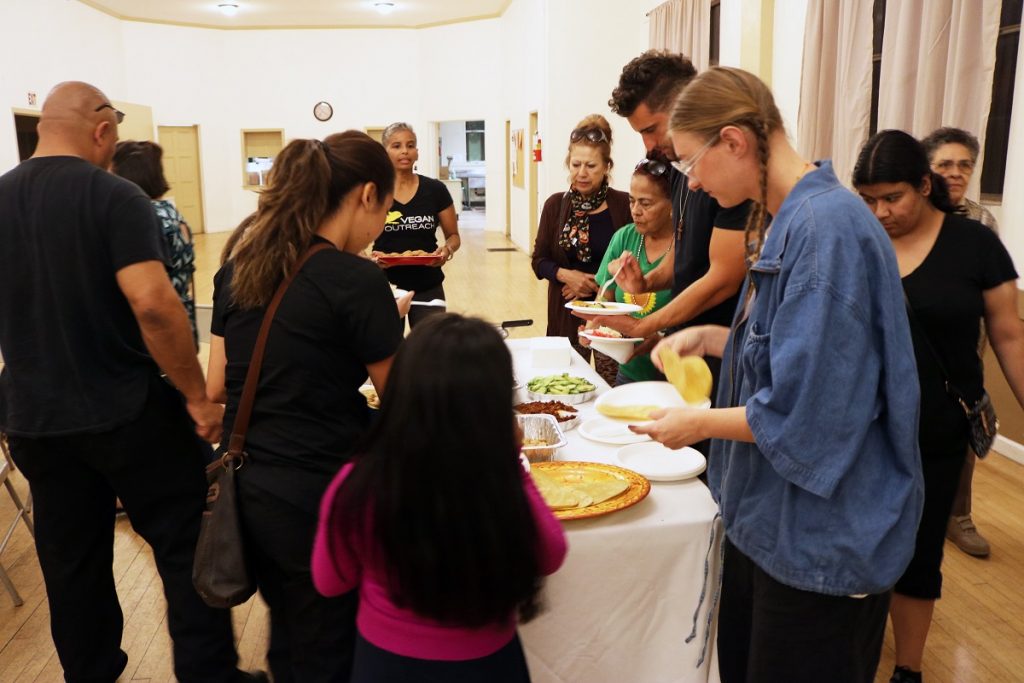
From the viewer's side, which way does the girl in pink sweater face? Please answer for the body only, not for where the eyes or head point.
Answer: away from the camera

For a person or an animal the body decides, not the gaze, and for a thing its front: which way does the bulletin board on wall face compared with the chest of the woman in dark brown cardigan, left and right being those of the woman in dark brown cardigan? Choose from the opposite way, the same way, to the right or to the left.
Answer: to the right

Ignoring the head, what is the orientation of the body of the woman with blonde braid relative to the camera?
to the viewer's left

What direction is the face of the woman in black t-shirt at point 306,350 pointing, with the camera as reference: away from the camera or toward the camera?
away from the camera

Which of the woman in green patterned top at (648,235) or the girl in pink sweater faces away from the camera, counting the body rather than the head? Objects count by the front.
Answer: the girl in pink sweater

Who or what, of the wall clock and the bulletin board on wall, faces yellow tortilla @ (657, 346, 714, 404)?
the wall clock

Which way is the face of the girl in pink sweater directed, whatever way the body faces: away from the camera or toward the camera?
away from the camera

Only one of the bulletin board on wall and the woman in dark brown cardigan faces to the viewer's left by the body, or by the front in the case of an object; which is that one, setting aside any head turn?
the bulletin board on wall

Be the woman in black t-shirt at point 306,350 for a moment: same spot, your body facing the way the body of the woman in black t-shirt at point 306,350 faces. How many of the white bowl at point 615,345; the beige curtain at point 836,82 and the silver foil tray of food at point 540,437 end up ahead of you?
3

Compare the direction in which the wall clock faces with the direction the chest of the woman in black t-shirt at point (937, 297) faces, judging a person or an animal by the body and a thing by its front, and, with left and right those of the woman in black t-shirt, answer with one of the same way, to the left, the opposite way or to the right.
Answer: to the left

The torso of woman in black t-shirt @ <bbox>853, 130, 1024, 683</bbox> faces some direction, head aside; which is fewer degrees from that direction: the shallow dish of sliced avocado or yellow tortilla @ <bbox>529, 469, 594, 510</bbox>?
the yellow tortilla

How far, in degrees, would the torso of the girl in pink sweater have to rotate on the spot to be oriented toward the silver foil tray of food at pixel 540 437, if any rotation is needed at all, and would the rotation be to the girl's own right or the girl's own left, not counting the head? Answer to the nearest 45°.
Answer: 0° — they already face it
